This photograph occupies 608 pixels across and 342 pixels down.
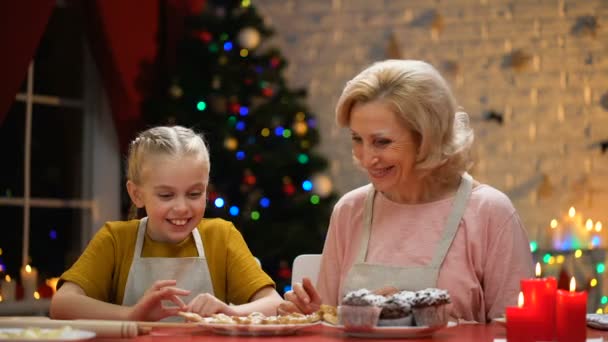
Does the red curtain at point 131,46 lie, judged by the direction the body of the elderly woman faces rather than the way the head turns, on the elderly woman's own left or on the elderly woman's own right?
on the elderly woman's own right

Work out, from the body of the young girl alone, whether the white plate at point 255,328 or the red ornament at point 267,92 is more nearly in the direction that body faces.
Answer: the white plate

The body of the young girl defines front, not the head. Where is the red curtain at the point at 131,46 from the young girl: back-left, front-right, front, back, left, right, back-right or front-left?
back

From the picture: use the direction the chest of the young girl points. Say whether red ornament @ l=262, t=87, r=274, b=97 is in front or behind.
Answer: behind

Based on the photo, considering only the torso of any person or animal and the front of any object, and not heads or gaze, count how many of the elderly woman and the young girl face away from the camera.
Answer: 0

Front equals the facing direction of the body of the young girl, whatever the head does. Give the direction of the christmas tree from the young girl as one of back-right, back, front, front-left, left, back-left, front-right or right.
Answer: back

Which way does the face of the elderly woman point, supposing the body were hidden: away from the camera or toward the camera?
toward the camera

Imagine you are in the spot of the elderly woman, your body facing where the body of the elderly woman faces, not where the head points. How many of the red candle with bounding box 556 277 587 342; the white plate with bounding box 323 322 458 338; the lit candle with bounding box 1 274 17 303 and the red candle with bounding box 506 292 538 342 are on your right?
1

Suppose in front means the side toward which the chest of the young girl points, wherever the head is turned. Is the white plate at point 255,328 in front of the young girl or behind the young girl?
in front

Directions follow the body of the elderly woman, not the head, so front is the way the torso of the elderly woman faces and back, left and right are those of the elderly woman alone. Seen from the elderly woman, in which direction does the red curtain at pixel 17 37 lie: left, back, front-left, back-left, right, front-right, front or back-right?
right

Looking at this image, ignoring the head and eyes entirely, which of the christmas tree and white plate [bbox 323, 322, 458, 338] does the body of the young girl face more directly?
the white plate

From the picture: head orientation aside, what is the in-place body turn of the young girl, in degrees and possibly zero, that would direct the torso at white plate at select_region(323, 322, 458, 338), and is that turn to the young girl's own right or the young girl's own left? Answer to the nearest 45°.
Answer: approximately 45° to the young girl's own left

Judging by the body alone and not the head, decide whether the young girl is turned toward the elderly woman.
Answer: no

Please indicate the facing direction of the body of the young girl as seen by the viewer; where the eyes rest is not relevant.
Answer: toward the camera

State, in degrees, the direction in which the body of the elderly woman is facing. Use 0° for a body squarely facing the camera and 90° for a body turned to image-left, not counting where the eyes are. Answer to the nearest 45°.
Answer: approximately 45°

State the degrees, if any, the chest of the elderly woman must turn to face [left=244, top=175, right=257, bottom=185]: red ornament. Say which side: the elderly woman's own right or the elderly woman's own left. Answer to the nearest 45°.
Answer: approximately 135° to the elderly woman's own right

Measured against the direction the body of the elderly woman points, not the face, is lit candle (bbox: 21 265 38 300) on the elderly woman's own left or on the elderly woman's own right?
on the elderly woman's own right
